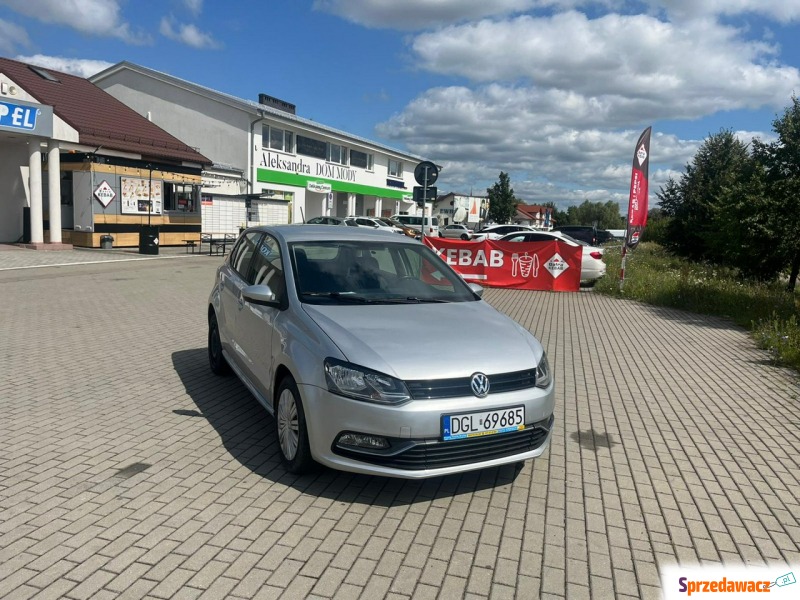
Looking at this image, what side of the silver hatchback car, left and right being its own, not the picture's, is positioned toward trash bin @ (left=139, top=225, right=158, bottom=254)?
back

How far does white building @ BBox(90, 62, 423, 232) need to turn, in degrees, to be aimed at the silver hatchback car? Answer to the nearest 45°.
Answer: approximately 45° to its right

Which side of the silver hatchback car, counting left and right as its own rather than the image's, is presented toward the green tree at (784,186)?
left

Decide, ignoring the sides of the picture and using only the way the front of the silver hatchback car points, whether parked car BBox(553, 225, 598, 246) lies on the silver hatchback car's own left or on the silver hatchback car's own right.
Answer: on the silver hatchback car's own left

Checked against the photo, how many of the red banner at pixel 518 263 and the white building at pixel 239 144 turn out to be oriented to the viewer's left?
0

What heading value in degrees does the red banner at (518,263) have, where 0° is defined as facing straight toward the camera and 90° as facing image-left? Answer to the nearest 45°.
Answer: approximately 0°

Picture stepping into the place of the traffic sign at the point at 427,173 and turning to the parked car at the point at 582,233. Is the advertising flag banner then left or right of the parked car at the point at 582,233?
right

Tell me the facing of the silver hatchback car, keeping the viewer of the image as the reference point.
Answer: facing the viewer and to the right of the viewer
